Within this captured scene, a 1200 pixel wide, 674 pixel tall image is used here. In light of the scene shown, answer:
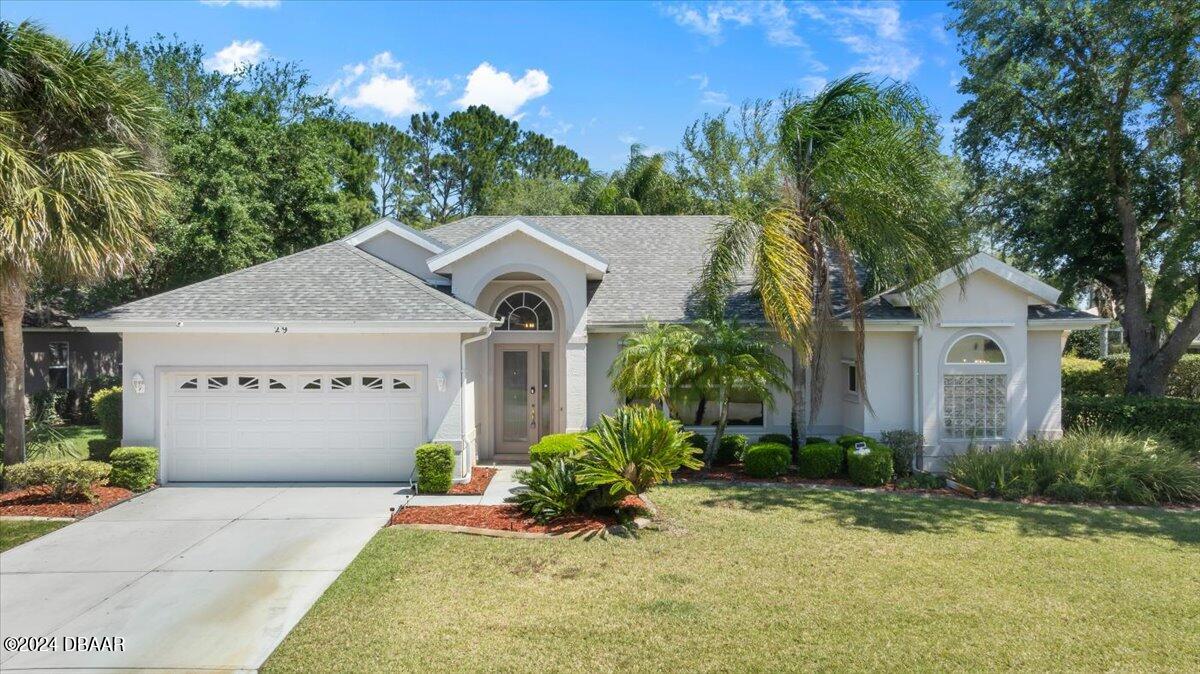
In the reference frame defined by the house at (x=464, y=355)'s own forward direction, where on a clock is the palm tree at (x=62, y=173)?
The palm tree is roughly at 2 o'clock from the house.

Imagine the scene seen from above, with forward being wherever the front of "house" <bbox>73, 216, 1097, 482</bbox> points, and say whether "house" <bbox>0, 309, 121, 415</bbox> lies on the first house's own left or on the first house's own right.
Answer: on the first house's own right

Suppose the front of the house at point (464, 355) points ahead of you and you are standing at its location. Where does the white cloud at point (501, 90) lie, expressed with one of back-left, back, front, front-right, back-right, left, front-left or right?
back

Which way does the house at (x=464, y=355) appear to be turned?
toward the camera

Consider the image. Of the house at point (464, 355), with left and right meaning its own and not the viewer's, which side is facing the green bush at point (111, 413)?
right

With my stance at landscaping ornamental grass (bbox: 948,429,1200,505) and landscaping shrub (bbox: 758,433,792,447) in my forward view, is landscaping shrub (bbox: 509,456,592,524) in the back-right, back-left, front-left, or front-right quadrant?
front-left

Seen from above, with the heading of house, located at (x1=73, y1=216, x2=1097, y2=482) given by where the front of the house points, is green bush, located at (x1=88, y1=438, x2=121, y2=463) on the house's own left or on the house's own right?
on the house's own right

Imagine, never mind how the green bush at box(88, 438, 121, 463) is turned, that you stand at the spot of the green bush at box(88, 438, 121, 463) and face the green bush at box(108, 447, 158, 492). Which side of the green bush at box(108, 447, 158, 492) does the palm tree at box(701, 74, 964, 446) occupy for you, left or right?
left

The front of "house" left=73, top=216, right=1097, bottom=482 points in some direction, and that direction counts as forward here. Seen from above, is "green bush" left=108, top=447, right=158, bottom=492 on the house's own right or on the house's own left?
on the house's own right

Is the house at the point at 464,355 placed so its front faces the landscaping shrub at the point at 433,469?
yes
